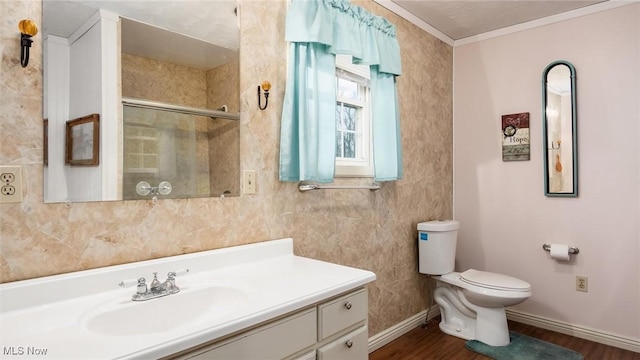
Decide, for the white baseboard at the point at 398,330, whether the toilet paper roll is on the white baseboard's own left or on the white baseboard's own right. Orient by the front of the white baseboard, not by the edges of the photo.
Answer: on the white baseboard's own left

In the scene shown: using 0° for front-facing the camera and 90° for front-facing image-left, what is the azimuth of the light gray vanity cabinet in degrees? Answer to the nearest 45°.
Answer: approximately 315°

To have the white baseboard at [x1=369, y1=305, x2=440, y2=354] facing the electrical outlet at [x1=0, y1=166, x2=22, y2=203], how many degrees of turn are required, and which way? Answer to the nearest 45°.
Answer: approximately 90° to its right

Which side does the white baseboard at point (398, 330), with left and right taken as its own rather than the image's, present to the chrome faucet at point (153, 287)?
right

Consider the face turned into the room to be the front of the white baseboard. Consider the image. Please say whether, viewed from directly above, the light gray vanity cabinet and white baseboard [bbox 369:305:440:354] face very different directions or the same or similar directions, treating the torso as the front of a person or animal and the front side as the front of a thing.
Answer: same or similar directions

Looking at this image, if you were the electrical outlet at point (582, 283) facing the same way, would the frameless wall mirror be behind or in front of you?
in front

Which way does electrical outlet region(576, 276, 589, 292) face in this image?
toward the camera

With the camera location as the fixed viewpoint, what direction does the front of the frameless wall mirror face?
facing the viewer

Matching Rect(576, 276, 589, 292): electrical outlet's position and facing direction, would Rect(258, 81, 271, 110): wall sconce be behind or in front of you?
in front

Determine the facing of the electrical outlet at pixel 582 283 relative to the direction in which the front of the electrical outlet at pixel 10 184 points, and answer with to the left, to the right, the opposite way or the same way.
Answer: to the right

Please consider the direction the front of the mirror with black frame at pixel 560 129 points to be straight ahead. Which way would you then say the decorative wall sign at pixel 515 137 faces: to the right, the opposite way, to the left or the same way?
the same way

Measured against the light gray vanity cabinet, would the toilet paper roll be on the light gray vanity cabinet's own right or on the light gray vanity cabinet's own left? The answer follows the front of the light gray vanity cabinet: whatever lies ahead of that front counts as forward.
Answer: on the light gray vanity cabinet's own left
